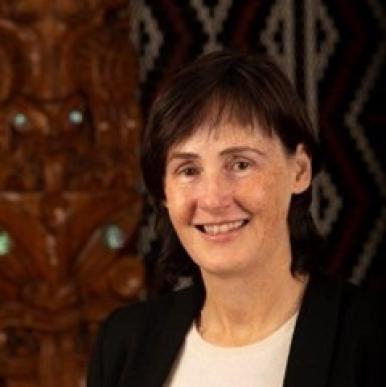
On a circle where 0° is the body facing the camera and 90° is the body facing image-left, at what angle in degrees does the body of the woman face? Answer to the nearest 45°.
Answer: approximately 0°

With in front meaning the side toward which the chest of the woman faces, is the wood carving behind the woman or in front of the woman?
behind
